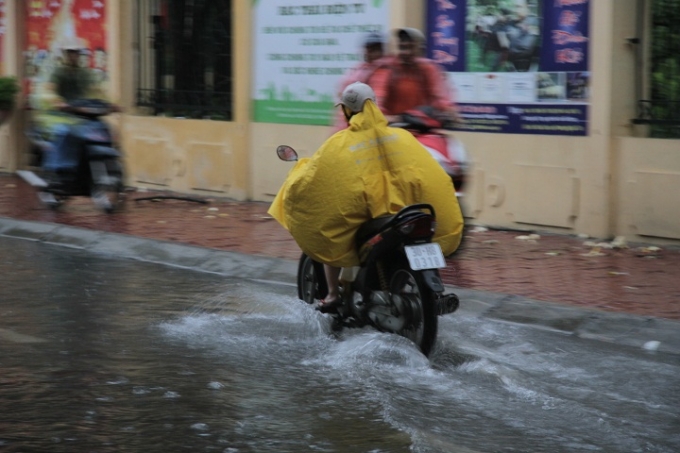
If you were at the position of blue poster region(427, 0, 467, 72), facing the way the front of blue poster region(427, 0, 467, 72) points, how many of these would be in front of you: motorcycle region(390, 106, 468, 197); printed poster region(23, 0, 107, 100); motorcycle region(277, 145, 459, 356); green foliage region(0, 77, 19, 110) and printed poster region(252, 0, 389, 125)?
2

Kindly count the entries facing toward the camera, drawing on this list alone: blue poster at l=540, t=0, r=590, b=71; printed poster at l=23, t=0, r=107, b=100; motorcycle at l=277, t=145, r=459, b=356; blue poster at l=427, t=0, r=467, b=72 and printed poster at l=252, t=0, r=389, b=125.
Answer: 4

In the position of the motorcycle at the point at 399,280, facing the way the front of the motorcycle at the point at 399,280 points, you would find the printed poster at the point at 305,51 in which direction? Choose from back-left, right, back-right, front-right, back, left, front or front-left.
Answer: front-right

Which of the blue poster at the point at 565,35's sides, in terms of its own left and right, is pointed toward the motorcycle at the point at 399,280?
front

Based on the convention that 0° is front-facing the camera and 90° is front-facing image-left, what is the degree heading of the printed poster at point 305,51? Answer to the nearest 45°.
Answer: approximately 0°

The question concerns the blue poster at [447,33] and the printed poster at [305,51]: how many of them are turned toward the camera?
2

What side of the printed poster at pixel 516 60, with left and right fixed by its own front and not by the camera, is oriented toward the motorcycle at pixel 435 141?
front

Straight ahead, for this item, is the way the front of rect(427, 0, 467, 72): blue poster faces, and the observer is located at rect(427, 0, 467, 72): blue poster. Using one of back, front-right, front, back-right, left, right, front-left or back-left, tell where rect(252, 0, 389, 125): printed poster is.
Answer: back-right

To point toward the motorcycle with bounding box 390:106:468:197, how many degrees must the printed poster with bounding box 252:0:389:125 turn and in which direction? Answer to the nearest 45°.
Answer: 0° — it already faces it

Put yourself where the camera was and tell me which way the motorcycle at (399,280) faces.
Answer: facing away from the viewer and to the left of the viewer
